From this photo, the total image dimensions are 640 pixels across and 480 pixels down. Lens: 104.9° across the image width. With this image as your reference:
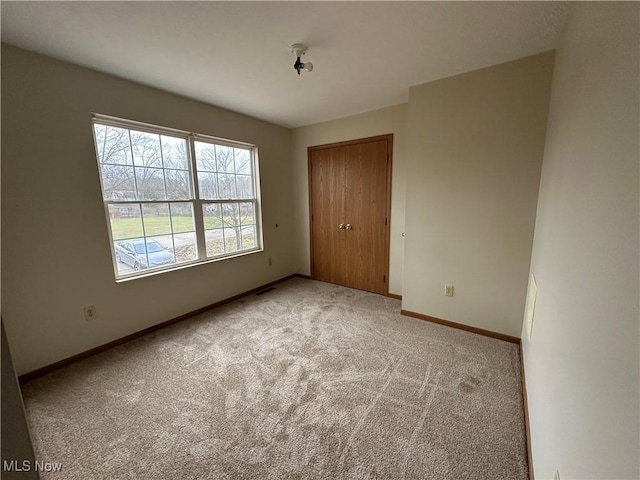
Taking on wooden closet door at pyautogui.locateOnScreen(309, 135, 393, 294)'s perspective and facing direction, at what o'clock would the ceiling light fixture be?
The ceiling light fixture is roughly at 11 o'clock from the wooden closet door.

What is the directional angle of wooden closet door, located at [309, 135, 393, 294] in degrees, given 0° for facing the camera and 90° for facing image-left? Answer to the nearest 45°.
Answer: approximately 45°
